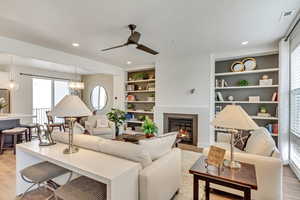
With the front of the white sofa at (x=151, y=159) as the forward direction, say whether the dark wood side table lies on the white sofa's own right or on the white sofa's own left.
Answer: on the white sofa's own right

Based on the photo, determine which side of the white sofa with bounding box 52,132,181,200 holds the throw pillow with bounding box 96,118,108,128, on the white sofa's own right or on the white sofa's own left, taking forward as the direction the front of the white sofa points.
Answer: on the white sofa's own left

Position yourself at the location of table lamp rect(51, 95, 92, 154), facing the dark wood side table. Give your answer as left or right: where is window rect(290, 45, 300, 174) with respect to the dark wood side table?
left

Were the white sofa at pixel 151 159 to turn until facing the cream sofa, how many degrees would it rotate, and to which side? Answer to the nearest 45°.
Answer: approximately 45° to its right

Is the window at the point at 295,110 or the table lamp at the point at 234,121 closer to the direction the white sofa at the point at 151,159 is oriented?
the window

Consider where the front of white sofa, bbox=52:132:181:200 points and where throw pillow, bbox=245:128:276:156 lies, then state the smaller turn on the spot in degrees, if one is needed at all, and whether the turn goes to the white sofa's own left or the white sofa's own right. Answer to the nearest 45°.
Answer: approximately 45° to the white sofa's own right

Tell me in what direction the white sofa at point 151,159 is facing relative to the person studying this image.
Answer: facing away from the viewer and to the right of the viewer

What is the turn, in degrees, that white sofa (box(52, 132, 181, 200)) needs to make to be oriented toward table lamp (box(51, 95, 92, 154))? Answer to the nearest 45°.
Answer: approximately 135° to its left

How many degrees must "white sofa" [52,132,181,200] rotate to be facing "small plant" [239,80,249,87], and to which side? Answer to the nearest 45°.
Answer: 0° — it already faces it
